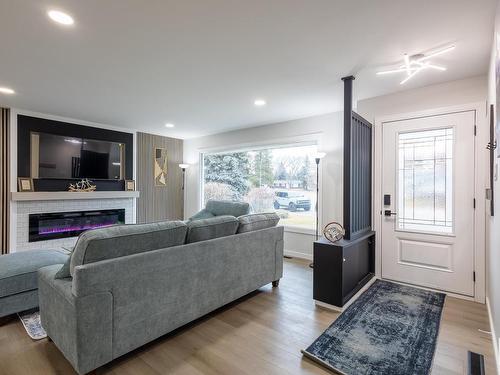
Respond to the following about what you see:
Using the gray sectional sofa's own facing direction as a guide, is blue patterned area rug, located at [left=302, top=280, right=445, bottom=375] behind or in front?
behind

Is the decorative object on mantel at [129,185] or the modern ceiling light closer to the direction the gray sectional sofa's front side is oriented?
the decorative object on mantel

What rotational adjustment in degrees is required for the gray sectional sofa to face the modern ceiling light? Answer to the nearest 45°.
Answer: approximately 135° to its right

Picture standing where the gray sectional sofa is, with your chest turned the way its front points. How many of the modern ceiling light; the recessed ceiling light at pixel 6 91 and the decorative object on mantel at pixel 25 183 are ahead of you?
2

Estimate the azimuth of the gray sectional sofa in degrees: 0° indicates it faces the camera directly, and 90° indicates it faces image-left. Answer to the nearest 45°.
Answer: approximately 135°

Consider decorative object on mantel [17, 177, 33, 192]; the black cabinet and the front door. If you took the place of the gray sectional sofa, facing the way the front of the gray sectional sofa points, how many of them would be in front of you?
1

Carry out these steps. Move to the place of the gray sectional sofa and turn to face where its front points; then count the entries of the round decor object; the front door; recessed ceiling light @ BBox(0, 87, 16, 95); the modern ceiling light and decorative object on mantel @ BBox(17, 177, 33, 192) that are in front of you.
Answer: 2

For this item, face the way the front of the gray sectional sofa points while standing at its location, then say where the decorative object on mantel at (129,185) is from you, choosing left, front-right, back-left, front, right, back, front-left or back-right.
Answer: front-right

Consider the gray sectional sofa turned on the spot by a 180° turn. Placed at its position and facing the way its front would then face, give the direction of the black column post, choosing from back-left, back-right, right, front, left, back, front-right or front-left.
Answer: front-left

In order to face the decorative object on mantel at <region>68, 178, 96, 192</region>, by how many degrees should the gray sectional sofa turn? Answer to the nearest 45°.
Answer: approximately 45° to its right

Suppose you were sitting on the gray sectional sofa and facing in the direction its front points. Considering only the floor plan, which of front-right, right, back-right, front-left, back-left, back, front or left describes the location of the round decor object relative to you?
back-right

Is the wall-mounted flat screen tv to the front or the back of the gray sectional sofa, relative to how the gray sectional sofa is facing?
to the front
